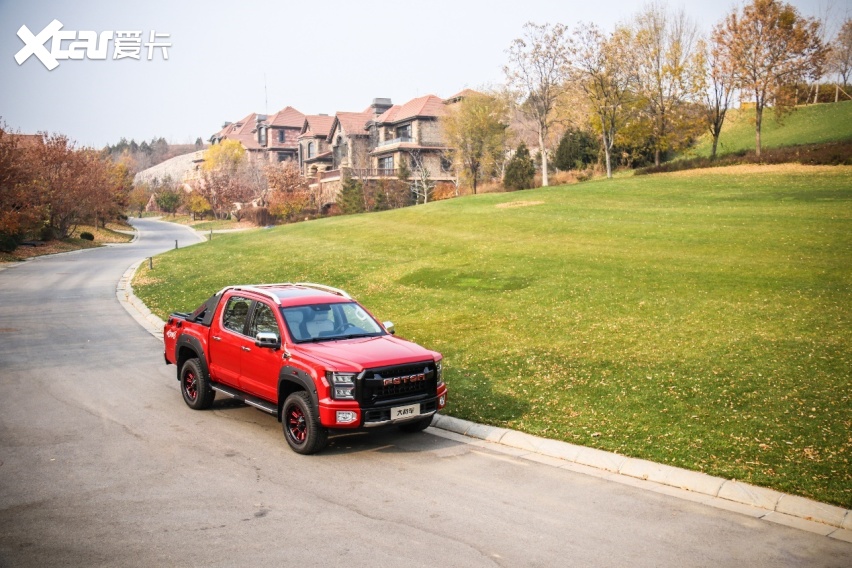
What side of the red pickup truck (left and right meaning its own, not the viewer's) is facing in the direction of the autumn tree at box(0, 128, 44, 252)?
back

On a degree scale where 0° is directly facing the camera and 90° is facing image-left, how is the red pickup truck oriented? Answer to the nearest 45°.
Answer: approximately 315°
